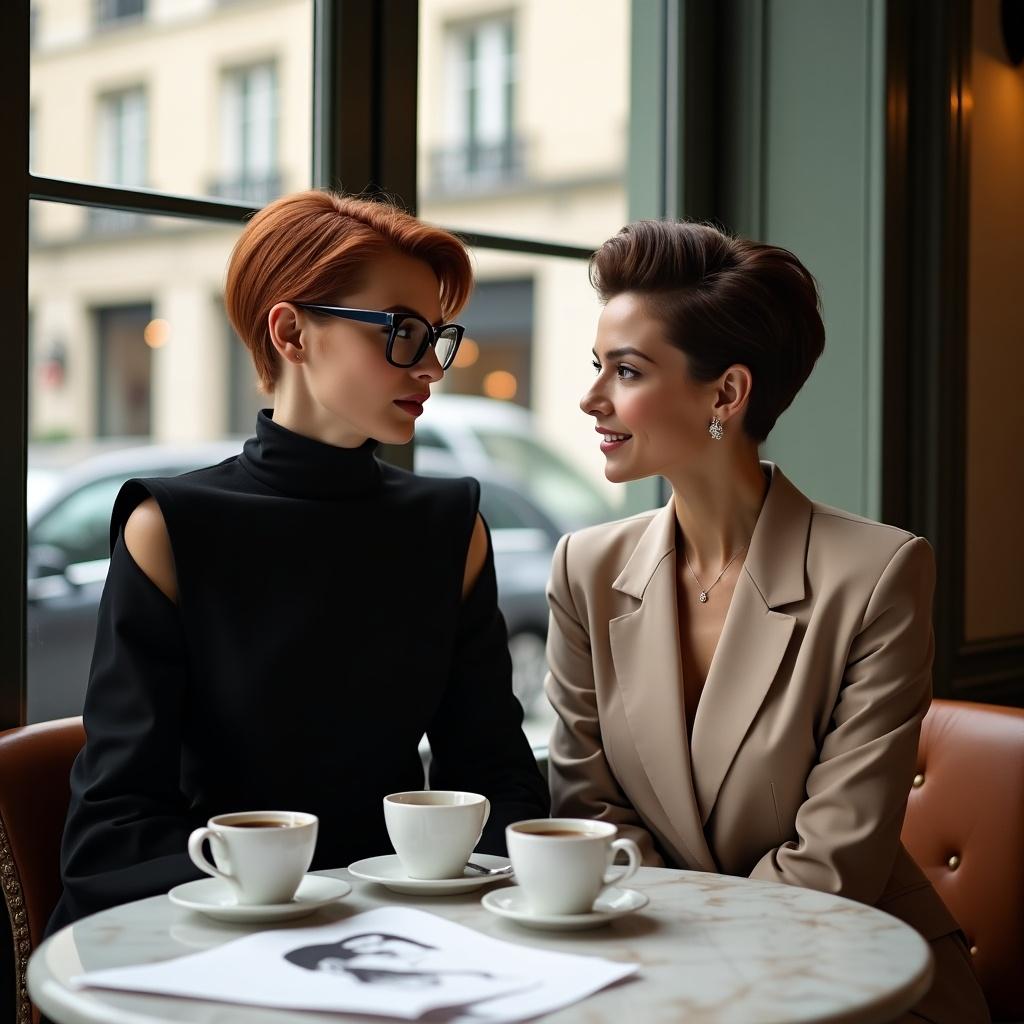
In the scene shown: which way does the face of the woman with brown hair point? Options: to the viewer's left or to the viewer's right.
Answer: to the viewer's left

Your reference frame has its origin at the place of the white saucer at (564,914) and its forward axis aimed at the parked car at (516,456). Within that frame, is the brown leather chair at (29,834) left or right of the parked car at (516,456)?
left

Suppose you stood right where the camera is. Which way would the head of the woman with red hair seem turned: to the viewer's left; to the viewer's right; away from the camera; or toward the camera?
to the viewer's right

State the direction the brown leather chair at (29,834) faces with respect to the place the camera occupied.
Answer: facing the viewer and to the right of the viewer

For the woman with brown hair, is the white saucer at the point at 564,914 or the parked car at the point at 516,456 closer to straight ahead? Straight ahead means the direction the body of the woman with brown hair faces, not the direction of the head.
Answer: the white saucer

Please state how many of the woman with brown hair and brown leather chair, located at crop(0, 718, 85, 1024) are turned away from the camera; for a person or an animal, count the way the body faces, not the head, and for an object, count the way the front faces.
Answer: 0

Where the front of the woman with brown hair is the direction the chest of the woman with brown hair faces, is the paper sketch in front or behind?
in front

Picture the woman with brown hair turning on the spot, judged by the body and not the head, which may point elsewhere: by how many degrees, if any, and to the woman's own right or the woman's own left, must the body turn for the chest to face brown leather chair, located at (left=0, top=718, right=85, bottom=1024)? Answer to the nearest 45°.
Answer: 0° — they already face it

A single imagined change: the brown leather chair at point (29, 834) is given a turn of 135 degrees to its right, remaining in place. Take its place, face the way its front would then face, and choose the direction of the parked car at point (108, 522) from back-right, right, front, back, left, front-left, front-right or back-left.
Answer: right
